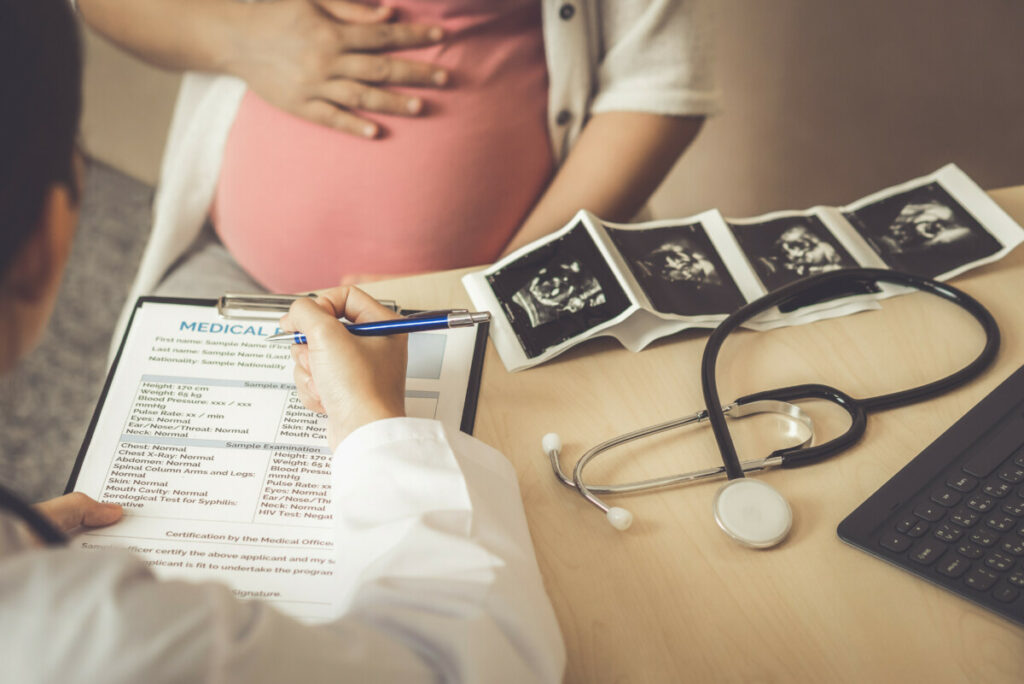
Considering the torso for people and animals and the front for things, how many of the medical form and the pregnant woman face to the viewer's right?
0

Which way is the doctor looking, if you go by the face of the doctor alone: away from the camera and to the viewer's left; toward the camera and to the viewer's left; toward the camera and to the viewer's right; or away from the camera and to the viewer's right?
away from the camera and to the viewer's right

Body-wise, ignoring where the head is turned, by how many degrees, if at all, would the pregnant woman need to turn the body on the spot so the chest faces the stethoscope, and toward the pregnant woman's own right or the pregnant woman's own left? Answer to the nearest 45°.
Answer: approximately 90° to the pregnant woman's own left

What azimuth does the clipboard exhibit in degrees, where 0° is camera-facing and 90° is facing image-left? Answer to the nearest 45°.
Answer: approximately 0°

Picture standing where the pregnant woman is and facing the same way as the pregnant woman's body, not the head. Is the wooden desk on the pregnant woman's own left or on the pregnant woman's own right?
on the pregnant woman's own left
